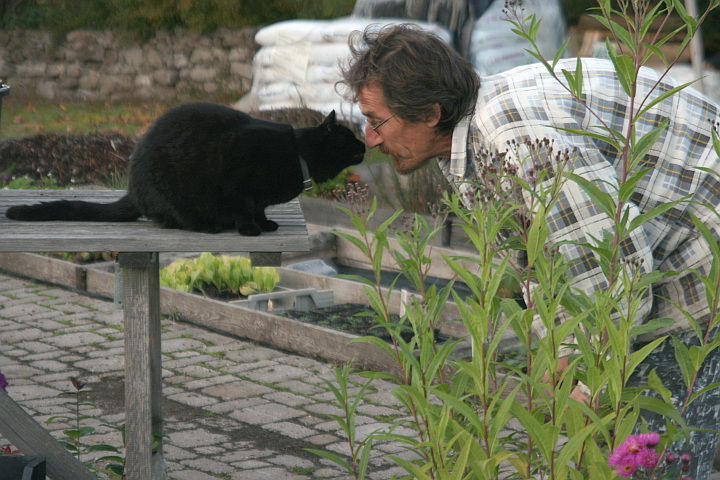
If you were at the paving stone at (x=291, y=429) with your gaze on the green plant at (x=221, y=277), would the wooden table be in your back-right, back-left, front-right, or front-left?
back-left

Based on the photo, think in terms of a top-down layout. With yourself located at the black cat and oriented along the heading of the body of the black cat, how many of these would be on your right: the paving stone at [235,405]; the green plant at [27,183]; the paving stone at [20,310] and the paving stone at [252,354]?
0

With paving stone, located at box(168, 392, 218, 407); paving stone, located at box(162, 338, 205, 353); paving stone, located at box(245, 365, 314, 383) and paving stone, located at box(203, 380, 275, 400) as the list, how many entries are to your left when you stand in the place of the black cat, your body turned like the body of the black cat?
4

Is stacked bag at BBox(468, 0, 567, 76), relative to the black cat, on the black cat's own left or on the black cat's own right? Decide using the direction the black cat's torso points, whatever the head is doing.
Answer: on the black cat's own left

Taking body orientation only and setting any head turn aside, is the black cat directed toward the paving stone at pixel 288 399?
no

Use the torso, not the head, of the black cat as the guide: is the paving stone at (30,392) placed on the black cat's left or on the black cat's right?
on the black cat's left

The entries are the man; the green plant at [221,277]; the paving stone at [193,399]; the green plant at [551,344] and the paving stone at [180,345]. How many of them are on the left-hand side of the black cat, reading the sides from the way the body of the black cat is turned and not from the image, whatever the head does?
3

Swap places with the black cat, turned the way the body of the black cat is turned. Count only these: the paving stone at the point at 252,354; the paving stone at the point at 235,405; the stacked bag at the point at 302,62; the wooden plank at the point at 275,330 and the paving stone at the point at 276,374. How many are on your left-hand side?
5

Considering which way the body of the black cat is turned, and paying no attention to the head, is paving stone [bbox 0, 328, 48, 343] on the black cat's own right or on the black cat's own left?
on the black cat's own left

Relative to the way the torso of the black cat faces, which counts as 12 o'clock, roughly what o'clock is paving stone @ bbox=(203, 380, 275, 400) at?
The paving stone is roughly at 9 o'clock from the black cat.

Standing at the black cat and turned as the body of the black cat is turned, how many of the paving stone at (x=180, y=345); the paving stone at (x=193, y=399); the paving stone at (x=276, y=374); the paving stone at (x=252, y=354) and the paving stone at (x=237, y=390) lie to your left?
5

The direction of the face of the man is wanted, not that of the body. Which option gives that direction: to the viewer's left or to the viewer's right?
to the viewer's left

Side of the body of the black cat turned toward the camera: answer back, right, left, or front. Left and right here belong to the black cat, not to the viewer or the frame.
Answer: right

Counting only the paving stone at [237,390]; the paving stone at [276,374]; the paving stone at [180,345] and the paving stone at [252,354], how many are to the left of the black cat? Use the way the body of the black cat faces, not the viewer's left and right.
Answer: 4

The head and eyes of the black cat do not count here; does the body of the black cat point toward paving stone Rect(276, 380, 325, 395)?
no

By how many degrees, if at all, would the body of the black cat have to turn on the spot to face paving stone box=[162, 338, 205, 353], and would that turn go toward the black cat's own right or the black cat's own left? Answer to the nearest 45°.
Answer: approximately 90° to the black cat's own left

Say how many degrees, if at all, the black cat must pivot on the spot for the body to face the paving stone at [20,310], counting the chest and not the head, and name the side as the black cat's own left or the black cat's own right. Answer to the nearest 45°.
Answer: approximately 90° to the black cat's own left

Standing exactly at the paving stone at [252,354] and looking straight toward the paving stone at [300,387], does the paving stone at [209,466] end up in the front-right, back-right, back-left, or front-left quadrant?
front-right
